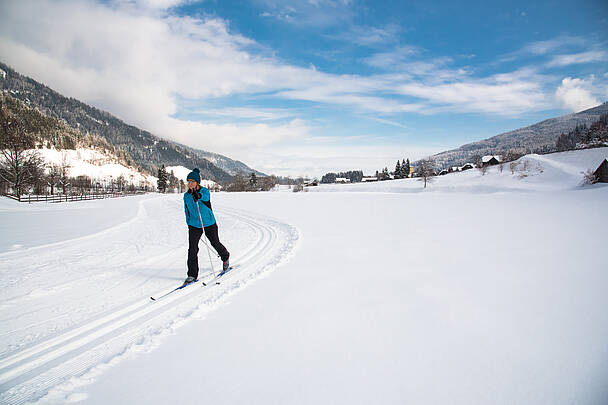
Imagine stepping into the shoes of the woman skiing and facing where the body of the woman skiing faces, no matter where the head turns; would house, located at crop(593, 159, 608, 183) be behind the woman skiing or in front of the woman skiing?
behind

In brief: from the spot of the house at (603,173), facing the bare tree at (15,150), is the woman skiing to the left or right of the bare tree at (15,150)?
left

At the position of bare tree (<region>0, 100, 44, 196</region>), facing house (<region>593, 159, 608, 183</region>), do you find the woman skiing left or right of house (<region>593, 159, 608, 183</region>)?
right

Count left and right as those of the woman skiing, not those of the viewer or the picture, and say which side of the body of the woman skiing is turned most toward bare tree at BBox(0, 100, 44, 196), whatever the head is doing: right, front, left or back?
right

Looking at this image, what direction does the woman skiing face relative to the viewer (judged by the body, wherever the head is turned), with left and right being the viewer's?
facing the viewer and to the left of the viewer
